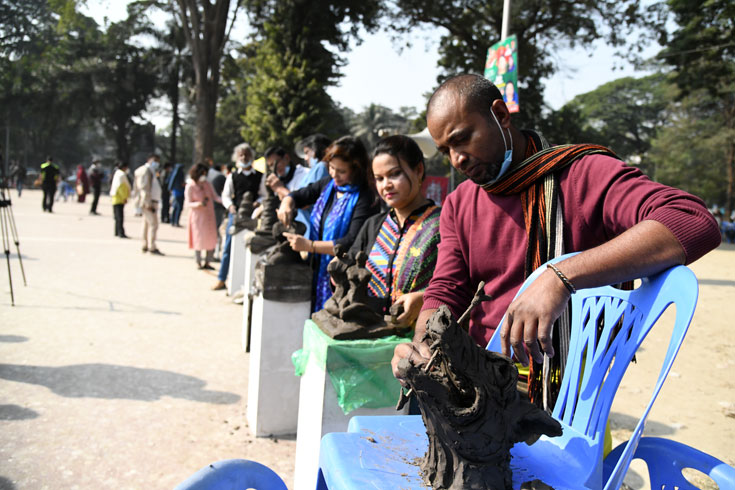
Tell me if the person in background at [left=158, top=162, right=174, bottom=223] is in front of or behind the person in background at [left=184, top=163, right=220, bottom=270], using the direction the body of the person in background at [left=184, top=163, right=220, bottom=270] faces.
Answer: behind

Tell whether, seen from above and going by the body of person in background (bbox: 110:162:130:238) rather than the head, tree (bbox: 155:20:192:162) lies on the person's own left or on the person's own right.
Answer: on the person's own left

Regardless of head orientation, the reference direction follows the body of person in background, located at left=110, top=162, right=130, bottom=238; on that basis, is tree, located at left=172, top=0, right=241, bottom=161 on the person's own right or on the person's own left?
on the person's own left

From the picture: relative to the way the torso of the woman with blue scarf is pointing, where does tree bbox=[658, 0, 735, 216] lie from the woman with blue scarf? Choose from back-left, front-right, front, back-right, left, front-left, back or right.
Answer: back

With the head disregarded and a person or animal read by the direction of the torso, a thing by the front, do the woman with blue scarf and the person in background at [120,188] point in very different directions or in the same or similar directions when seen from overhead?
very different directions

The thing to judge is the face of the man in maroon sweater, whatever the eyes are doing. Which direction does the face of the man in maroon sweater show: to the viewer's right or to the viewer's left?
to the viewer's left

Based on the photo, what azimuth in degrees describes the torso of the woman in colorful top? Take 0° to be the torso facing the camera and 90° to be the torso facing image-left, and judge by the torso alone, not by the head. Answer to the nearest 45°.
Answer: approximately 45°

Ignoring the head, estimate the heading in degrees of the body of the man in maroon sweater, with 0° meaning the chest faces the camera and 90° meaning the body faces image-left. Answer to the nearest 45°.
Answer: approximately 45°
